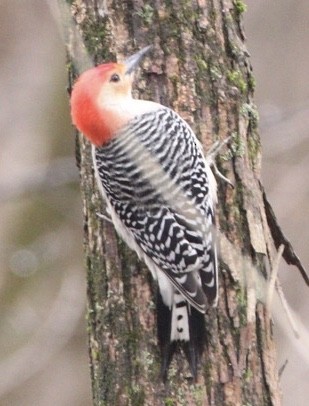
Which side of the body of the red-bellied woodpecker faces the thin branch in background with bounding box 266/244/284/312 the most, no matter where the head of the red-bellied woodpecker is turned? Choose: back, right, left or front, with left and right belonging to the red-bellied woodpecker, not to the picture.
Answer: right

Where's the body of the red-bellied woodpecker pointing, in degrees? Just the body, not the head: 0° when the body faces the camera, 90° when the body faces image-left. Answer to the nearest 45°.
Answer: approximately 180°
